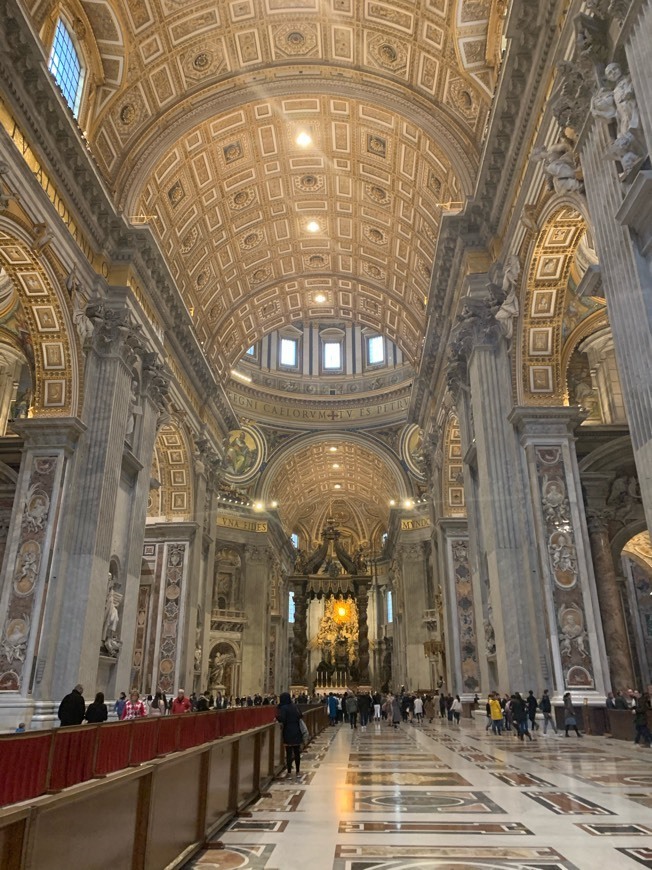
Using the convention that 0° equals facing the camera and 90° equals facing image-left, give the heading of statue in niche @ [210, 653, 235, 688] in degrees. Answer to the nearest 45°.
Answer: approximately 315°

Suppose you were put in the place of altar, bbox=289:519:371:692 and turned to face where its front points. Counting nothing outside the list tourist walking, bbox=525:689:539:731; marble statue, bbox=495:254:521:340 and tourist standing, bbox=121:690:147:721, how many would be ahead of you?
3

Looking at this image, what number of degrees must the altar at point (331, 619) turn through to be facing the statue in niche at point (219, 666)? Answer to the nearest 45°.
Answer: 0° — it already faces it

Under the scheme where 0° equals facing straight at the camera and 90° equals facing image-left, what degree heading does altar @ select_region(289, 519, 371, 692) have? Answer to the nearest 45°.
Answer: approximately 0°

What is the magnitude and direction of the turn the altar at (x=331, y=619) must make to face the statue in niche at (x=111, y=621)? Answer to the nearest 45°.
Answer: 0° — it already faces it

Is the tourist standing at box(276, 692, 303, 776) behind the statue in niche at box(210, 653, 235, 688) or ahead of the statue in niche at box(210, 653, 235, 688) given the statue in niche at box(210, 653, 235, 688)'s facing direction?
ahead

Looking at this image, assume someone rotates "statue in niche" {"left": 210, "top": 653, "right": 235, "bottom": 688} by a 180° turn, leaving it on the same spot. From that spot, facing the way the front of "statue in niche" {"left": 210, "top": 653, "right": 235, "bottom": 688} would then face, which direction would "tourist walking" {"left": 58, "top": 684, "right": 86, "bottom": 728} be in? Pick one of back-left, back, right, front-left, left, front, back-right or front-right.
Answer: back-left

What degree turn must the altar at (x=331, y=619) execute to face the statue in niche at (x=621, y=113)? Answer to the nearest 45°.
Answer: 0° — it already faces it

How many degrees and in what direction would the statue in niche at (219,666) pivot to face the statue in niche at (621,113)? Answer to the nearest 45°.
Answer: approximately 45° to its right

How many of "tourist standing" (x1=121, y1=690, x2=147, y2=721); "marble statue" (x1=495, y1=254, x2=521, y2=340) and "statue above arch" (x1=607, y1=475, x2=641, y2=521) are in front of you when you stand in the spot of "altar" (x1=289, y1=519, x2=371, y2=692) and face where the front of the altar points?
3

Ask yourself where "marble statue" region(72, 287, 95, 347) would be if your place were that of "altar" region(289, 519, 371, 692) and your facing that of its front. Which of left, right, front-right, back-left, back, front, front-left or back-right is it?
front

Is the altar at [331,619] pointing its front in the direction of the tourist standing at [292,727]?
yes

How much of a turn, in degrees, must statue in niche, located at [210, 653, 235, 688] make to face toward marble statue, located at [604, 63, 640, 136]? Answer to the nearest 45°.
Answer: approximately 45° to its right

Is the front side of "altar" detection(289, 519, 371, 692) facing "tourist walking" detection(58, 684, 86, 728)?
yes

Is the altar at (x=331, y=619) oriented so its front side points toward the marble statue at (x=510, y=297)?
yes

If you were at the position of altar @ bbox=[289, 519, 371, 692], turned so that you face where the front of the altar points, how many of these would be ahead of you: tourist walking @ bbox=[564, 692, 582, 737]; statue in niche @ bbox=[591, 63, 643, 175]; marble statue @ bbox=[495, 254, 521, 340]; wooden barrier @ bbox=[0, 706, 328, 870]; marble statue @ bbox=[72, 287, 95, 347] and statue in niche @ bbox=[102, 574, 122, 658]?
6

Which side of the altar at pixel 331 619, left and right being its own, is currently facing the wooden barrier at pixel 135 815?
front

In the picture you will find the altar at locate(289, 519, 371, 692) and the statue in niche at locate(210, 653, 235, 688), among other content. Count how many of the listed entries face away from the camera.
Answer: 0

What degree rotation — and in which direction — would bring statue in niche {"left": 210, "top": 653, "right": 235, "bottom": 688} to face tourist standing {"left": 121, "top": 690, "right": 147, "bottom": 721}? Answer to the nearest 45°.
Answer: approximately 45° to its right
